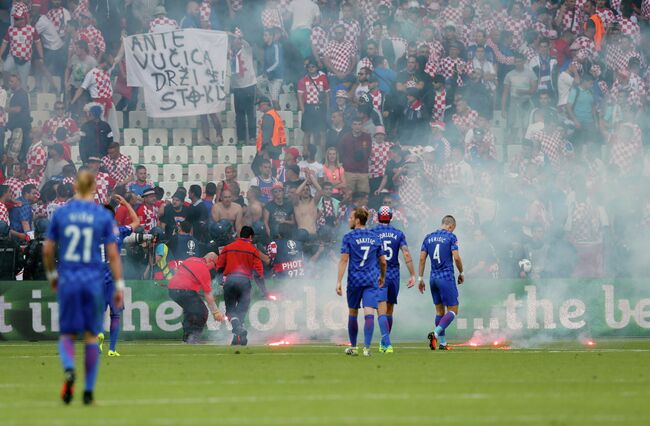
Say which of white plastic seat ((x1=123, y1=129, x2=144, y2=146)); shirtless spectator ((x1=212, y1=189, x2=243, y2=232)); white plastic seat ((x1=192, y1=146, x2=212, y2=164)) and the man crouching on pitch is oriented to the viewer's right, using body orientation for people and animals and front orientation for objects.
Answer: the man crouching on pitch

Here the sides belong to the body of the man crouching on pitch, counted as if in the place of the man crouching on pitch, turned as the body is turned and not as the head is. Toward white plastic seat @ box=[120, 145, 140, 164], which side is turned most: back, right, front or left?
left

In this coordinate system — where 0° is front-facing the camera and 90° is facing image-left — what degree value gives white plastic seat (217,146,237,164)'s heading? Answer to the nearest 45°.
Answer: approximately 0°

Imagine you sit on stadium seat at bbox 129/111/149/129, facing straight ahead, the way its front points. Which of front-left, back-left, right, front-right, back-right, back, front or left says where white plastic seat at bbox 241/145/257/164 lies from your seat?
left

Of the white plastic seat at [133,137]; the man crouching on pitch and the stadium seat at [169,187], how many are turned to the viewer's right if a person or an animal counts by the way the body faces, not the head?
1

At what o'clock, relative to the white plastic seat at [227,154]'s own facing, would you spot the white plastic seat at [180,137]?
the white plastic seat at [180,137] is roughly at 3 o'clock from the white plastic seat at [227,154].

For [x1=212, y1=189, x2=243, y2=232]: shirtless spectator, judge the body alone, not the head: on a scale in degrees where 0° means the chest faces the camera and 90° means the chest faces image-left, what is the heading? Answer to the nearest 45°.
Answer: approximately 0°

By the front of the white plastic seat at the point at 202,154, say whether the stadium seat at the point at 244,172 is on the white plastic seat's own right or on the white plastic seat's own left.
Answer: on the white plastic seat's own left

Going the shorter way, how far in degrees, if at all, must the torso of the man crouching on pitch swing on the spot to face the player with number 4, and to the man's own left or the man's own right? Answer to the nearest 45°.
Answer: approximately 45° to the man's own right

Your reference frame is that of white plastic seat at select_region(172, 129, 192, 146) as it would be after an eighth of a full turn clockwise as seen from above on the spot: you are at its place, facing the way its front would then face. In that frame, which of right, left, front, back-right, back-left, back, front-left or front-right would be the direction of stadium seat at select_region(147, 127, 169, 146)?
front-right

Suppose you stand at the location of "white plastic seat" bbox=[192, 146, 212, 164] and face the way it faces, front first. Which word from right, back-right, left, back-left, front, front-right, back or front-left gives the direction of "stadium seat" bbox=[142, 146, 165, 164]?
right
